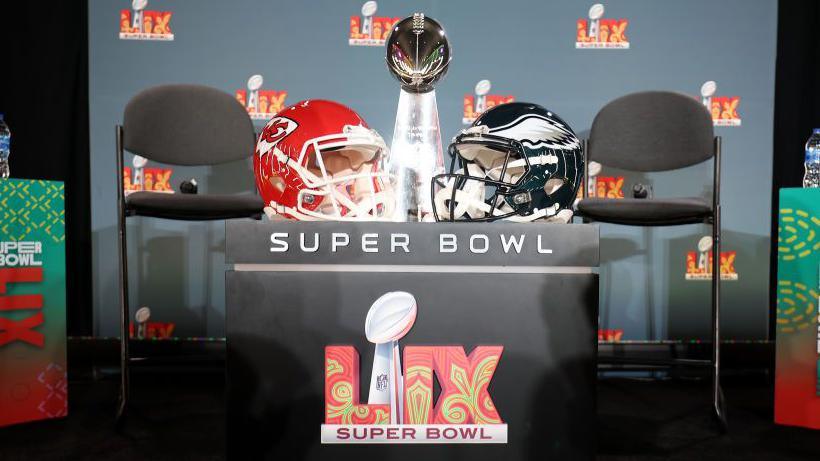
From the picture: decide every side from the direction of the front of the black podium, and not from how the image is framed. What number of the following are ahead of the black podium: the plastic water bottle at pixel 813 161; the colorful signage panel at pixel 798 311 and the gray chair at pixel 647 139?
0

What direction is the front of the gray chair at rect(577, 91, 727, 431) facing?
toward the camera

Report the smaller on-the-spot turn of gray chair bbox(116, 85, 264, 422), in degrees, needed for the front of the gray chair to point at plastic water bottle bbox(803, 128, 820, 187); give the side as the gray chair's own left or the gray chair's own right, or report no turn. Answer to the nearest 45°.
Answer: approximately 90° to the gray chair's own left

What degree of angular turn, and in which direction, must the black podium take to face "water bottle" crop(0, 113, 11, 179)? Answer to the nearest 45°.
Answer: approximately 135° to its right

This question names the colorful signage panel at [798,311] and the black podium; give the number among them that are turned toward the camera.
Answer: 2

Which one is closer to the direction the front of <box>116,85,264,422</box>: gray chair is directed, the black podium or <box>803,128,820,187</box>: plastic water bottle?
the black podium

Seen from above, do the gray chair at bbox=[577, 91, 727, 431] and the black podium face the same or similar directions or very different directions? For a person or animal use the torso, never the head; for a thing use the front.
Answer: same or similar directions

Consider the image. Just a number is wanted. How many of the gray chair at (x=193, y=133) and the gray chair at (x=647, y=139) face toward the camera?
2

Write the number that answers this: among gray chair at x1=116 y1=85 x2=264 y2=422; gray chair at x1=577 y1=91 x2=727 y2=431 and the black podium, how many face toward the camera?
3

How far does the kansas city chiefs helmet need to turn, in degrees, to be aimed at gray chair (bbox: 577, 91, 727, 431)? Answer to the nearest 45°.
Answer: approximately 90° to its left

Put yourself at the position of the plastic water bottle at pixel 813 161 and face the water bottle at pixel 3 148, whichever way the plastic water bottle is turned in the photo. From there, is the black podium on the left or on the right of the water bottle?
left

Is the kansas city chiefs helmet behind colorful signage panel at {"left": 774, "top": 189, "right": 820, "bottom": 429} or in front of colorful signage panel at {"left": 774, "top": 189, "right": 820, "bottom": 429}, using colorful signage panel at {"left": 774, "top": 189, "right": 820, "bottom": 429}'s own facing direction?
in front

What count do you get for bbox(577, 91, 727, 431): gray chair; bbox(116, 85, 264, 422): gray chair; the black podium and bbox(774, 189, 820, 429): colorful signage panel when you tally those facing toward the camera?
4

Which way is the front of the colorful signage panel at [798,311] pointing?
toward the camera
